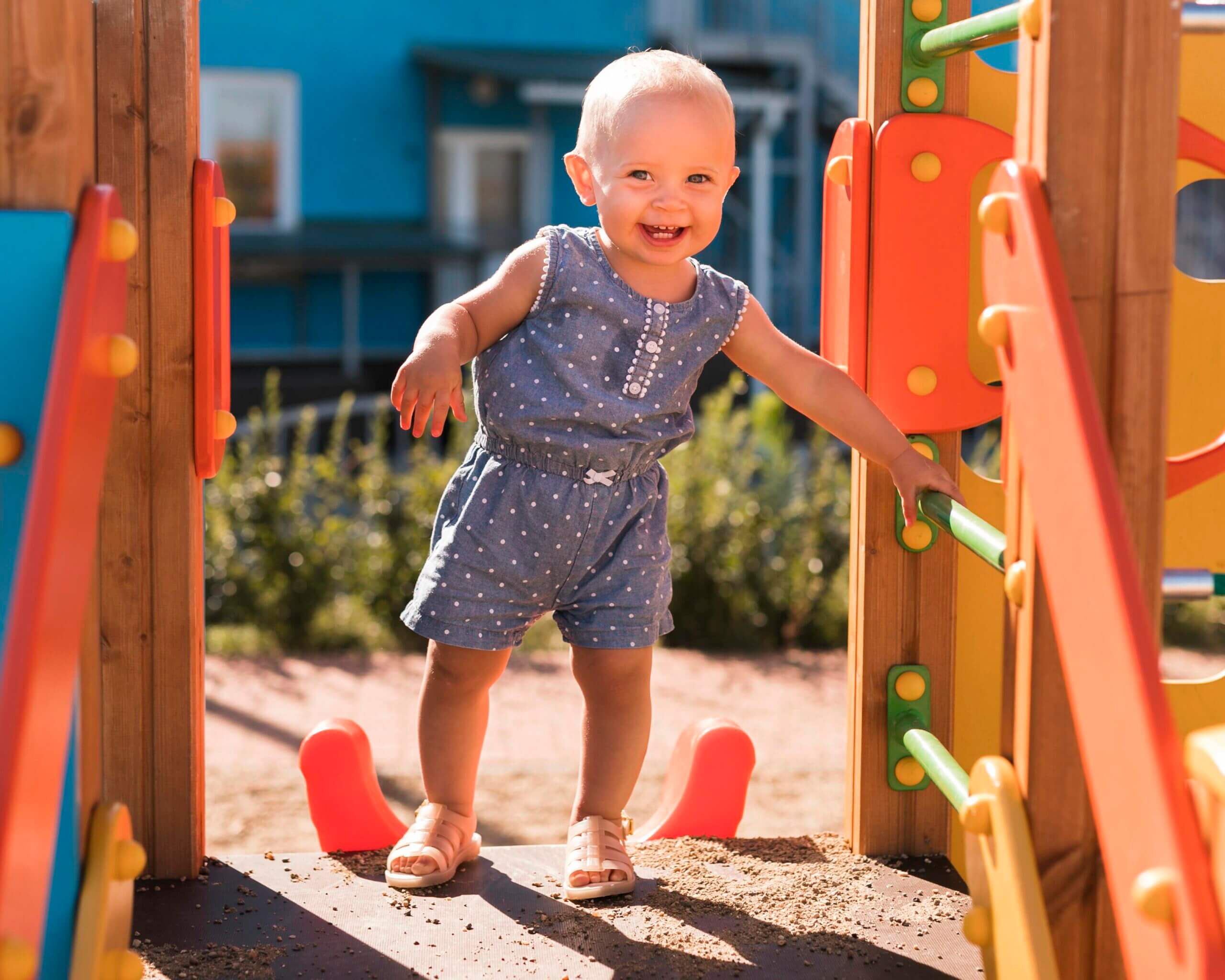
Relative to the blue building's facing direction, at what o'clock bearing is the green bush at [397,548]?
The green bush is roughly at 12 o'clock from the blue building.

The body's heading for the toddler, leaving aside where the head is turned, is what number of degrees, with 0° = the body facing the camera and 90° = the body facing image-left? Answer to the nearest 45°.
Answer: approximately 0°

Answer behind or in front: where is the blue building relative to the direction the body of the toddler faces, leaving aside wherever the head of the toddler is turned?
behind

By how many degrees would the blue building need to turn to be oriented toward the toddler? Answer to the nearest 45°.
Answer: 0° — it already faces them

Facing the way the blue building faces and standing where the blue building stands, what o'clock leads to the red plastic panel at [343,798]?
The red plastic panel is roughly at 12 o'clock from the blue building.

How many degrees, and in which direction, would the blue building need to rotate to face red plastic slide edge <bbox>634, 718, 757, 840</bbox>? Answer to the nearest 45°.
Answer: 0° — it already faces it

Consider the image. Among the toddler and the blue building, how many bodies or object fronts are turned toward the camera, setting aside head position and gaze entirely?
2
